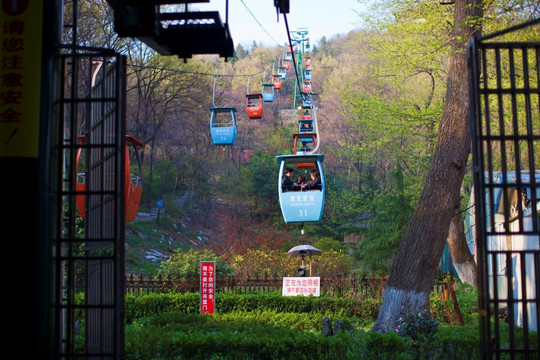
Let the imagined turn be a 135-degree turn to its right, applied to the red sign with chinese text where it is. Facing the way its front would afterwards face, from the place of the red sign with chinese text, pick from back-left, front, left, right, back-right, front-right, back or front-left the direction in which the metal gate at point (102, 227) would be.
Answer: back-left

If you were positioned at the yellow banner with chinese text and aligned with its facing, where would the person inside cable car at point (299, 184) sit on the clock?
The person inside cable car is roughly at 7 o'clock from the yellow banner with chinese text.

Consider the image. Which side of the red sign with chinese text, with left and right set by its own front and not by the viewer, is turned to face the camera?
front

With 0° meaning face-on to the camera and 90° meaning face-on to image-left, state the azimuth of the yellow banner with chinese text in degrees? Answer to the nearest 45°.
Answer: approximately 0°

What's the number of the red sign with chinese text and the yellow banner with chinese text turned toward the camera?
2

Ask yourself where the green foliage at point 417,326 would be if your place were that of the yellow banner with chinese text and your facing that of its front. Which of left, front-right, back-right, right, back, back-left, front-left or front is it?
back-left

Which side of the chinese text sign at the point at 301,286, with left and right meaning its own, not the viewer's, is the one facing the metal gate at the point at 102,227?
front

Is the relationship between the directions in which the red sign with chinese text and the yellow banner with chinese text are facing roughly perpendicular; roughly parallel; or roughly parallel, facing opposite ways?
roughly parallel

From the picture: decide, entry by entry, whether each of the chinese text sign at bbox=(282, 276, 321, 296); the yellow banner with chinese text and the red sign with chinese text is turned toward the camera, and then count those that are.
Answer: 3

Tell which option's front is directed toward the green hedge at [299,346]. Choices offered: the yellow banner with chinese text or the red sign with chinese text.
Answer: the red sign with chinese text

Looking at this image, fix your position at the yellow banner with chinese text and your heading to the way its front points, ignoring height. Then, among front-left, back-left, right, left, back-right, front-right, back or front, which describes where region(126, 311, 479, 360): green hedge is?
back-left
